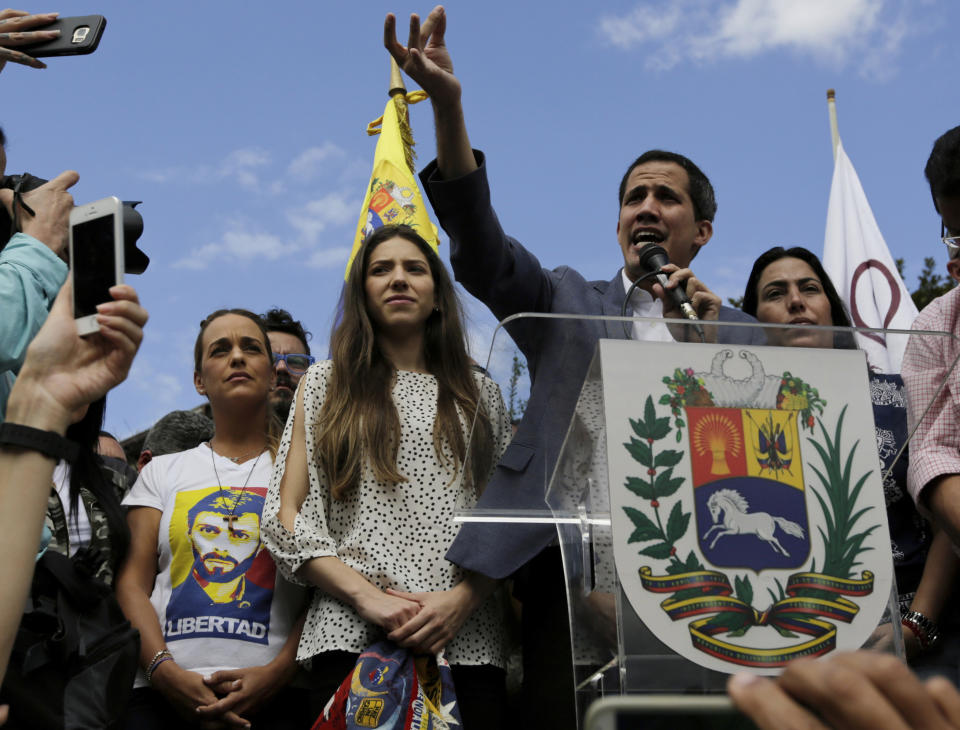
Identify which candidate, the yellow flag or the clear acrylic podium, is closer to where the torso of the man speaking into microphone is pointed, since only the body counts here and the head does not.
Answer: the clear acrylic podium

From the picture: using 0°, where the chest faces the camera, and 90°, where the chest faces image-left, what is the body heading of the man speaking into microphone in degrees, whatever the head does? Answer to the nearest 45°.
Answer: approximately 45°

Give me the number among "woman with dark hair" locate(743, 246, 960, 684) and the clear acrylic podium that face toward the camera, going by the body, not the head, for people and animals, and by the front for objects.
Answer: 2

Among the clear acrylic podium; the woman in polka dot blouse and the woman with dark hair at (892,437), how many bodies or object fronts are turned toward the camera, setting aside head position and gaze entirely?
3

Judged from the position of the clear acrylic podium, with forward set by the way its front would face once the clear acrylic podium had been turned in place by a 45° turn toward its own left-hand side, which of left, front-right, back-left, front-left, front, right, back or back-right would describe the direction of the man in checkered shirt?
left

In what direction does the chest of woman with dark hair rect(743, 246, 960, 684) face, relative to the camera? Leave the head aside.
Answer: toward the camera

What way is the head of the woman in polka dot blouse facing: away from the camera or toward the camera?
toward the camera

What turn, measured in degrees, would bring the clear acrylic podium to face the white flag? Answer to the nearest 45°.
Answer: approximately 180°

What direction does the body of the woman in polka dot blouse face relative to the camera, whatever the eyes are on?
toward the camera

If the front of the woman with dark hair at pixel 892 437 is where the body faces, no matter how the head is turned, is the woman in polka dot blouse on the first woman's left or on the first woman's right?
on the first woman's right

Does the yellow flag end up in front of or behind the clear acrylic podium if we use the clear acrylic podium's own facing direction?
behind
